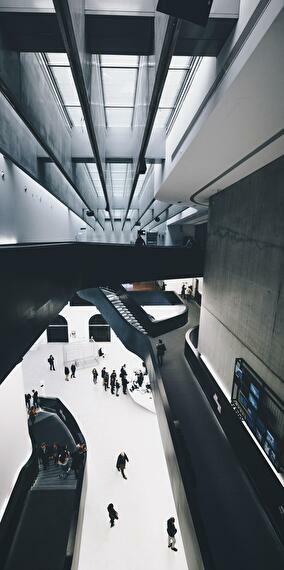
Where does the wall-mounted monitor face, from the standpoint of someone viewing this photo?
facing the viewer and to the left of the viewer

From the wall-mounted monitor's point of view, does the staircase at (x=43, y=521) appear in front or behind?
in front

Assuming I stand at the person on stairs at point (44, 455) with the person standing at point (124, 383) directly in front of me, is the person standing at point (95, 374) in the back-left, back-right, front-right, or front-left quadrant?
front-left

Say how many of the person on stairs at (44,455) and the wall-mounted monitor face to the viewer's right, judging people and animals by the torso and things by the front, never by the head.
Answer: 0

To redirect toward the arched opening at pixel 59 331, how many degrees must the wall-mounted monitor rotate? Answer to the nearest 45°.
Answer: approximately 90° to its right

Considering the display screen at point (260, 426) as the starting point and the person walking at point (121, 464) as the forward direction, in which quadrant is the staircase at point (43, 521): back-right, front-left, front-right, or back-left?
front-left

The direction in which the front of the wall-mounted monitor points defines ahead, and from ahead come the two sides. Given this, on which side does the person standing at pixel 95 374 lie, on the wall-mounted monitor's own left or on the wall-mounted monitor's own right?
on the wall-mounted monitor's own right

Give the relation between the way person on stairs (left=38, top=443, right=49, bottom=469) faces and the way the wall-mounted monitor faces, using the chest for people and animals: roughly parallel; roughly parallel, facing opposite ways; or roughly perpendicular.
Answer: roughly perpendicular

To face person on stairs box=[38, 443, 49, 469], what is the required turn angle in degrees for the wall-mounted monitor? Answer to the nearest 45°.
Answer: approximately 45° to its right
